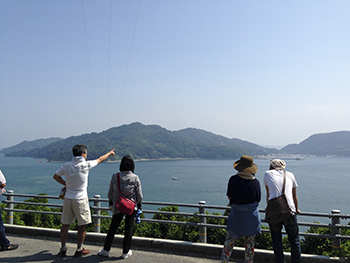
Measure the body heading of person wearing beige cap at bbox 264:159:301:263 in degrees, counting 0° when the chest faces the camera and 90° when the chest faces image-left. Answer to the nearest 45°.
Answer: approximately 180°
